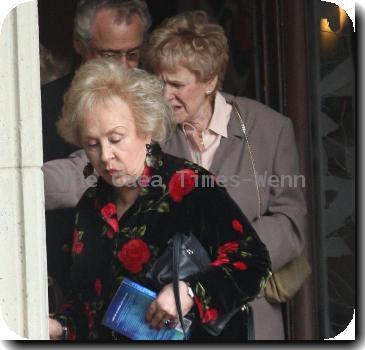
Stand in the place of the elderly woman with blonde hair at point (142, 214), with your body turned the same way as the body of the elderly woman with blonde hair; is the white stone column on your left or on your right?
on your right

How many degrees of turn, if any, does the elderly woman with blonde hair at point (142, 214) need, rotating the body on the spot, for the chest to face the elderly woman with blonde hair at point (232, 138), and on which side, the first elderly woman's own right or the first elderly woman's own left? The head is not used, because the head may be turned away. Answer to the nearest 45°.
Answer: approximately 135° to the first elderly woman's own left

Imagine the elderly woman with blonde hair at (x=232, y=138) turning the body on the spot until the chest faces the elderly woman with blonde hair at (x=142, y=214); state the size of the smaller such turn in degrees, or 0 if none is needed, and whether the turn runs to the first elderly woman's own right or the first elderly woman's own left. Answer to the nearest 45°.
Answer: approximately 45° to the first elderly woman's own right

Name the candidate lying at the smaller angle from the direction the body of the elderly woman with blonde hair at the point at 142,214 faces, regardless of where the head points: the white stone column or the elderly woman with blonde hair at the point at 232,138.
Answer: the white stone column

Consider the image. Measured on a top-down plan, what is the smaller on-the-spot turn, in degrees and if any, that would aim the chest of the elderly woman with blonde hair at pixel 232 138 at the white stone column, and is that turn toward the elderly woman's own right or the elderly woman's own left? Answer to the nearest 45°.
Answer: approximately 45° to the elderly woman's own right

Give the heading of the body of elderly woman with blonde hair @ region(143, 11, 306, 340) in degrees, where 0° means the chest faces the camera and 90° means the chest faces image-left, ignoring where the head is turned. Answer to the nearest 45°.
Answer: approximately 45°
